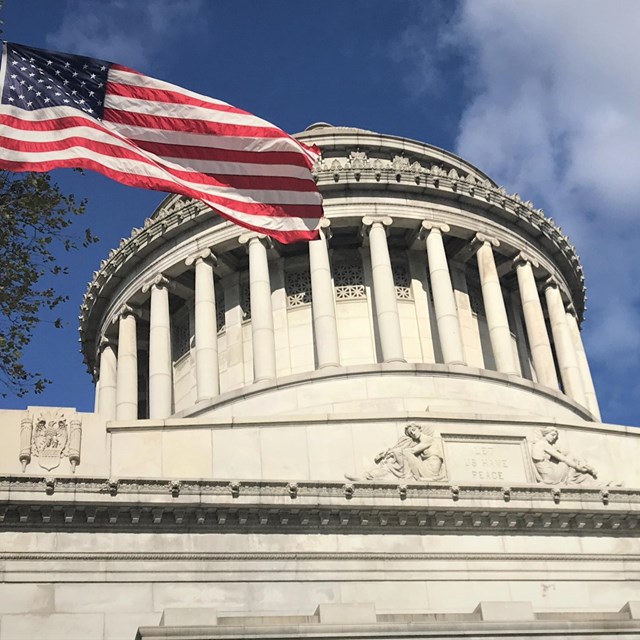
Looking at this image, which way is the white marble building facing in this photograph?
toward the camera

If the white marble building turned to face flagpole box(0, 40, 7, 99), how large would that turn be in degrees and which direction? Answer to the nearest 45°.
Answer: approximately 45° to its right
